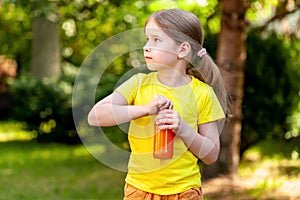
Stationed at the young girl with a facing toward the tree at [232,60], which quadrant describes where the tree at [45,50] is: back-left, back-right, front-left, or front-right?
front-left

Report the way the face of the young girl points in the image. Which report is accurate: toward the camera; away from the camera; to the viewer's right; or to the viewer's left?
to the viewer's left

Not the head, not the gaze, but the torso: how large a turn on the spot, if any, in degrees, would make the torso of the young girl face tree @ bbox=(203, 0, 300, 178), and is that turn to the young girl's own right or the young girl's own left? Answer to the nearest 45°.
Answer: approximately 180°

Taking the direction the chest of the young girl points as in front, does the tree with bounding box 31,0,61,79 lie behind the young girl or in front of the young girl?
behind

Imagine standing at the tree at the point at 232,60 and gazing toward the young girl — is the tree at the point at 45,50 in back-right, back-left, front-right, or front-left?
back-right

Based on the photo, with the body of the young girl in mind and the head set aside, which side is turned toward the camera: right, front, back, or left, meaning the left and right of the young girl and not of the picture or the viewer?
front
